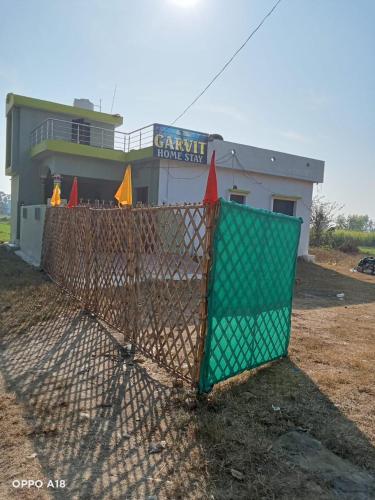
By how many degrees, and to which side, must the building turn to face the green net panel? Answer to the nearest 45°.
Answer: approximately 45° to its right

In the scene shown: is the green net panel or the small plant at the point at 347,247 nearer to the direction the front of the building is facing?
the green net panel

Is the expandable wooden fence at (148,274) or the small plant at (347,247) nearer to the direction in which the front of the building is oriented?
the expandable wooden fence

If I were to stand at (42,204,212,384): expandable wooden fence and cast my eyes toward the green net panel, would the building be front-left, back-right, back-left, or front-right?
back-left

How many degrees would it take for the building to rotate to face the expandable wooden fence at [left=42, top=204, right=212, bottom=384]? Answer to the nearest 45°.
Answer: approximately 45° to its right

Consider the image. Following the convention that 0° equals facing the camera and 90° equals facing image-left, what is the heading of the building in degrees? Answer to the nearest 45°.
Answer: approximately 315°

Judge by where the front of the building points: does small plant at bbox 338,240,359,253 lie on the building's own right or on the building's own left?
on the building's own left
